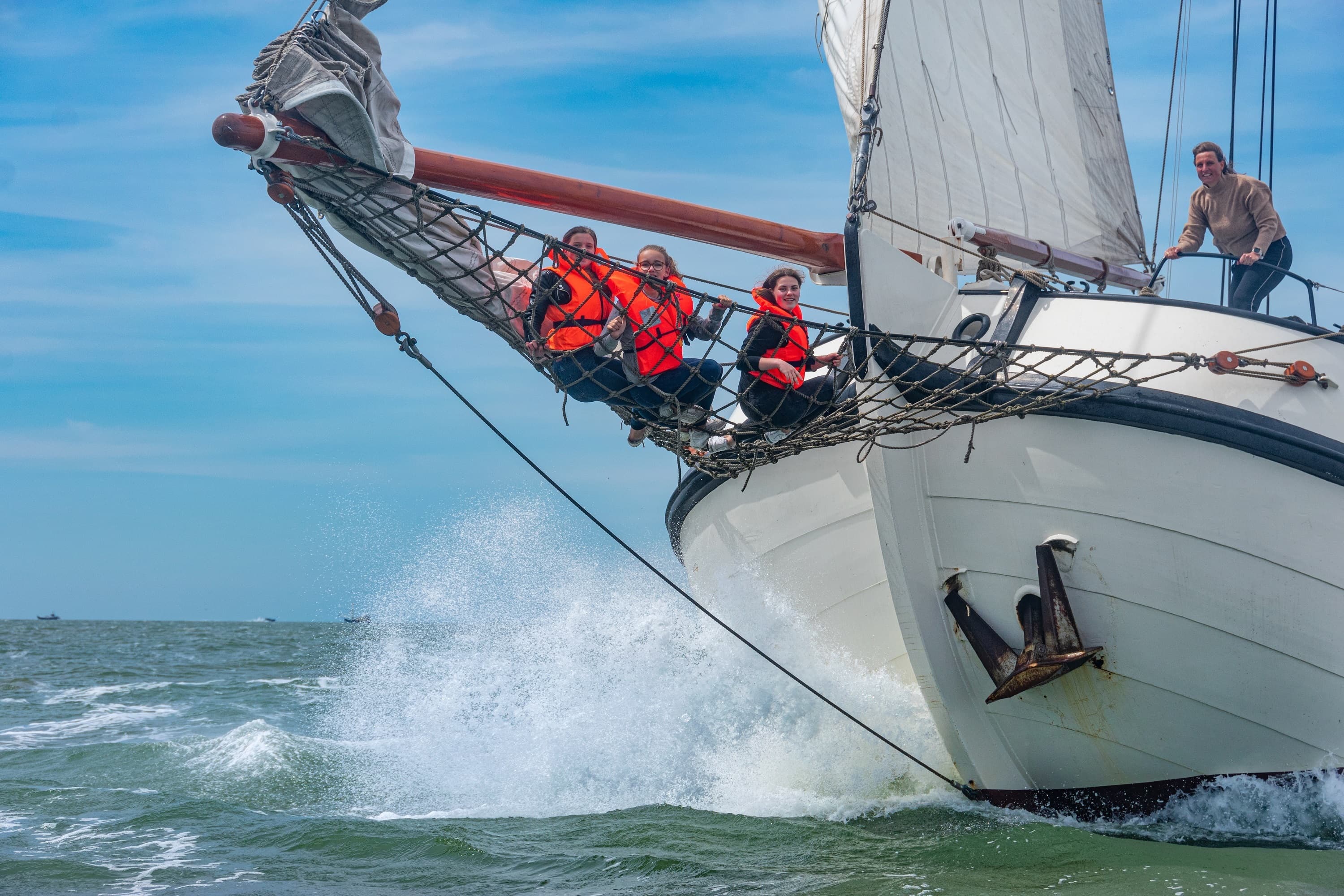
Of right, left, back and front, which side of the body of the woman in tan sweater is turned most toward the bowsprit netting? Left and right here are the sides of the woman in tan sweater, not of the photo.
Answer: front

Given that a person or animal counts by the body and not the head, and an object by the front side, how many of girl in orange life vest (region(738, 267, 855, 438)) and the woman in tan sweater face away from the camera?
0

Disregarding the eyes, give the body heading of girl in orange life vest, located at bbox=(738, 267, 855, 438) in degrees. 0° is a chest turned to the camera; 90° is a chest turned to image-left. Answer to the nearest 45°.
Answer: approximately 315°

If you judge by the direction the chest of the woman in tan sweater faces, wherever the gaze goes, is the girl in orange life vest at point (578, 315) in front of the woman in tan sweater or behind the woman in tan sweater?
in front

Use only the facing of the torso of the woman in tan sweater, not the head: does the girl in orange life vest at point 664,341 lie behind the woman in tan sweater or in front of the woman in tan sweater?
in front

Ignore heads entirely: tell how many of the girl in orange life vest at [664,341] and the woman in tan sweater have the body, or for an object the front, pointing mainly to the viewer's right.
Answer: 0

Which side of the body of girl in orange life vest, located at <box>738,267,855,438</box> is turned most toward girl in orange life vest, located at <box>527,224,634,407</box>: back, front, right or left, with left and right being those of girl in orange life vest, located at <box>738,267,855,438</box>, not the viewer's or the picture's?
right
